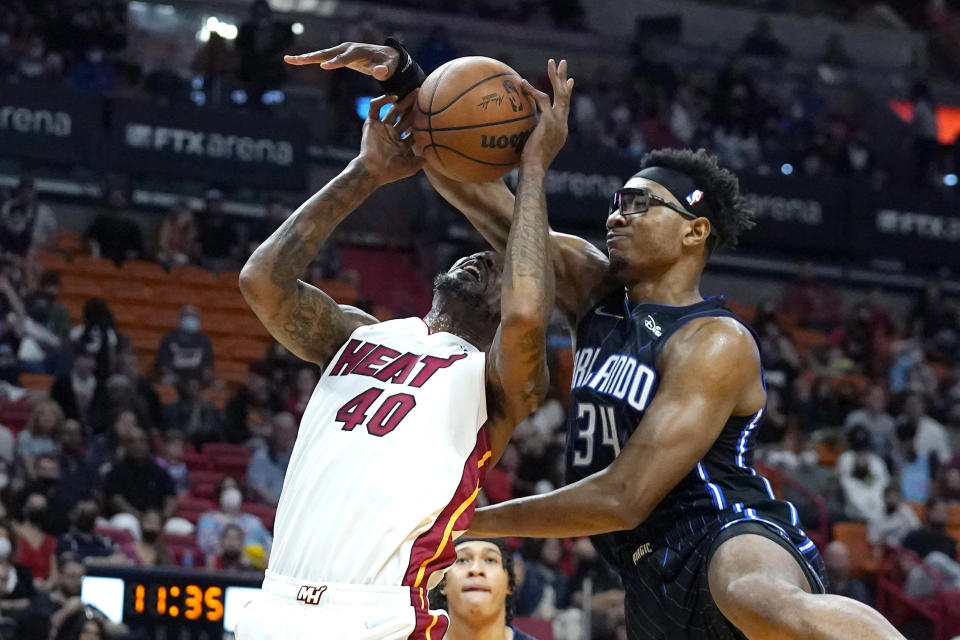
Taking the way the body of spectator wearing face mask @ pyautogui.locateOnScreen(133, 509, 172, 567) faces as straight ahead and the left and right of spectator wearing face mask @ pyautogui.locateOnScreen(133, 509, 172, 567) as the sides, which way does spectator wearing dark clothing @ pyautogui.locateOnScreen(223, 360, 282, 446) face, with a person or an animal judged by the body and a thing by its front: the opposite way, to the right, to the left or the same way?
the same way

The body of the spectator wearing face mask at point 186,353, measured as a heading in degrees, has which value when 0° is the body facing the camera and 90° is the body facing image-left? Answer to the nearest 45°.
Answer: approximately 0°

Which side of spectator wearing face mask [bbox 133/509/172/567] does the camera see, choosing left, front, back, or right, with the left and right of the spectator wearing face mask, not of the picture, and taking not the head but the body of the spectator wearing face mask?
front

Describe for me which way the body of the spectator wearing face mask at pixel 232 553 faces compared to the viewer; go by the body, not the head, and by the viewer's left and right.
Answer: facing the viewer

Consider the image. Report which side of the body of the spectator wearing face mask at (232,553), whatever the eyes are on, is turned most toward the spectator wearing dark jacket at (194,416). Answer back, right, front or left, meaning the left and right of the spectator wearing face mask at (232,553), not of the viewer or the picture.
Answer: back

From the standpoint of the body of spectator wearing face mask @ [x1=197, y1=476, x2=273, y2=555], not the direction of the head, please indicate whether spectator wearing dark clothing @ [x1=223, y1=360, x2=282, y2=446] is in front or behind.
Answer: behind

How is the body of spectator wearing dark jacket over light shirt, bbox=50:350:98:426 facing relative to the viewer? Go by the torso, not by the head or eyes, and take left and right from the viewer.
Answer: facing the viewer and to the right of the viewer

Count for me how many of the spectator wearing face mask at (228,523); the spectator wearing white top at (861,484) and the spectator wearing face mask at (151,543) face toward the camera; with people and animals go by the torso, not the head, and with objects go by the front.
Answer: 3

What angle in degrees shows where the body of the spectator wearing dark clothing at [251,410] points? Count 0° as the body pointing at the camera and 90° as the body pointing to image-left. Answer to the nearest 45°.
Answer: approximately 0°

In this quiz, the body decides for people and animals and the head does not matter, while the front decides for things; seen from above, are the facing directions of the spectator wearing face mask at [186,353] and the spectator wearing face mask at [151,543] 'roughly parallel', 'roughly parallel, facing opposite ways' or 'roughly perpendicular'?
roughly parallel

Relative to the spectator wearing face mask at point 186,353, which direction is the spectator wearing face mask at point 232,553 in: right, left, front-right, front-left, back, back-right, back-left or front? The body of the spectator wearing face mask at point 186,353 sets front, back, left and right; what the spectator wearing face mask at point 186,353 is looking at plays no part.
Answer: front

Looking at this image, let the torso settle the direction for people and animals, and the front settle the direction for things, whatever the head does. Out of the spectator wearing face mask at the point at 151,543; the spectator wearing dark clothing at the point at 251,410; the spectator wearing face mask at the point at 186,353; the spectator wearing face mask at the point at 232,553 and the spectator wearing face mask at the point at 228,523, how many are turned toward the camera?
5

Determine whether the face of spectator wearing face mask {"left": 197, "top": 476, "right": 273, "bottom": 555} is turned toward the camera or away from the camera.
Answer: toward the camera

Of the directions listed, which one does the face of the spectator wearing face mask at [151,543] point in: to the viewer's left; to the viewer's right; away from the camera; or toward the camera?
toward the camera
